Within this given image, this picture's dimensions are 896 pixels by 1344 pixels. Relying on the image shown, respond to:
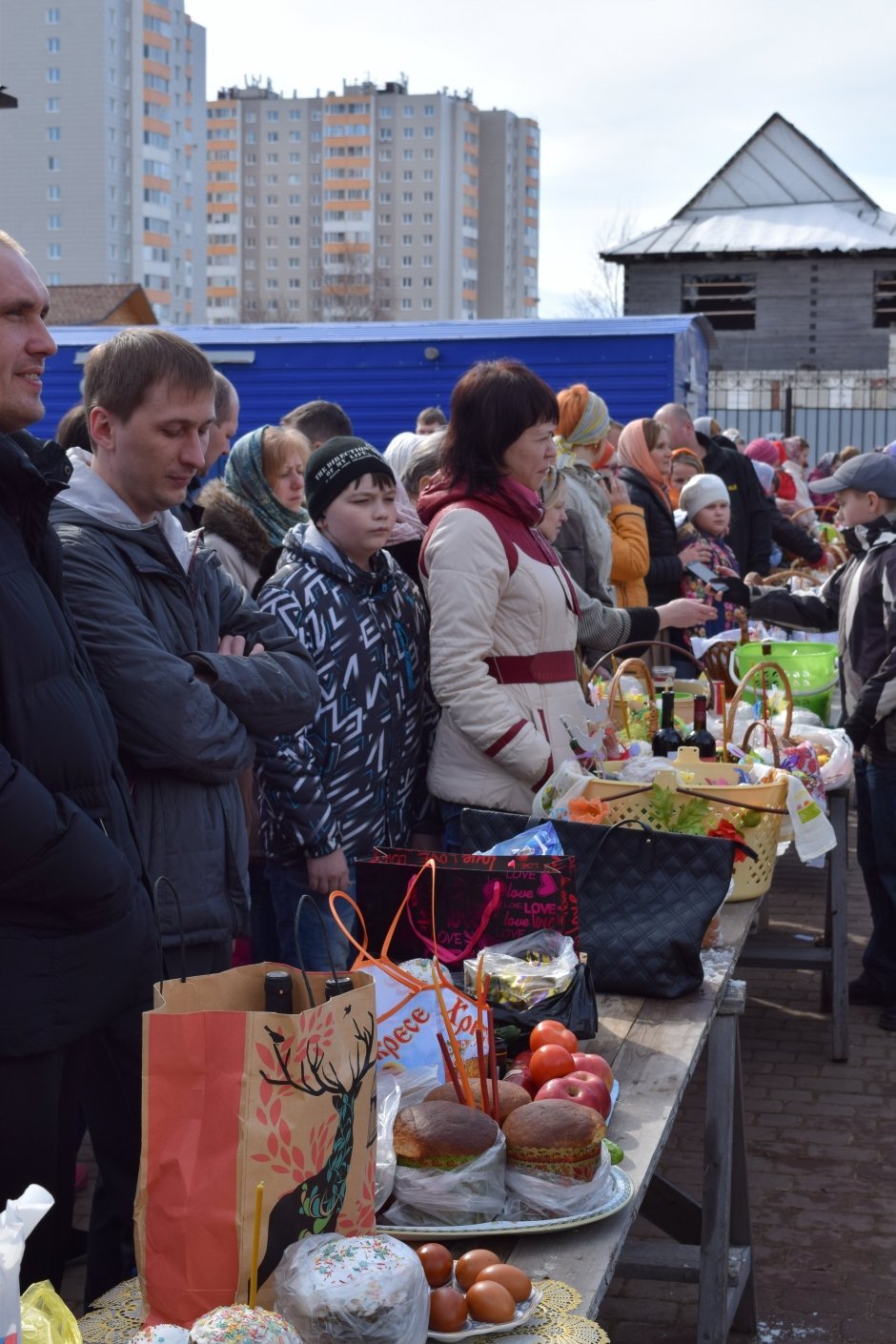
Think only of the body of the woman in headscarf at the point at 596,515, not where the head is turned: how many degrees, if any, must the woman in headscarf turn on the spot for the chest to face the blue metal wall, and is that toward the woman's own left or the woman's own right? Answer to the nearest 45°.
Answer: approximately 90° to the woman's own left

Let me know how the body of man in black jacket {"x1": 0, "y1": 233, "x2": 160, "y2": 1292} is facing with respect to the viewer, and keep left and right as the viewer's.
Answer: facing to the right of the viewer

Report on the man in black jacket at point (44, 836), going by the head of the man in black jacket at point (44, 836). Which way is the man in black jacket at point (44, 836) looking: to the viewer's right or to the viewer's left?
to the viewer's right

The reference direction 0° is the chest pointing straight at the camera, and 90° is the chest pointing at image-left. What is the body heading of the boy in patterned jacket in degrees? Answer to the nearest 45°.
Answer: approximately 315°

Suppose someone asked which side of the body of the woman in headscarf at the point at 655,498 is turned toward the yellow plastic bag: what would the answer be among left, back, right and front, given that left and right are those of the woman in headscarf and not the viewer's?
right

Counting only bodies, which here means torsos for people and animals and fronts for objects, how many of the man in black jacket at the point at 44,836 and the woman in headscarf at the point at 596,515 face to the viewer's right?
2

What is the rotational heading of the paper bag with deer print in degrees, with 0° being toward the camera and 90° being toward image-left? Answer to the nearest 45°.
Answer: approximately 315°

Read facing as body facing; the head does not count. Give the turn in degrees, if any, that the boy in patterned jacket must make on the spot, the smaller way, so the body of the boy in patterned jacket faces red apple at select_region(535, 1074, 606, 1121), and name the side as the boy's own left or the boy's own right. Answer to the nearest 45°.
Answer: approximately 45° to the boy's own right

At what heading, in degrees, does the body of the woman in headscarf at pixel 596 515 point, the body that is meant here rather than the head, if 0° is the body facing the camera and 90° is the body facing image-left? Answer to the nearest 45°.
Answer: approximately 270°

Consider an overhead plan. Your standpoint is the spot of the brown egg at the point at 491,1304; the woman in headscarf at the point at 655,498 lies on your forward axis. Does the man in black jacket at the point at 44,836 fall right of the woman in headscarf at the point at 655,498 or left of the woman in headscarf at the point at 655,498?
left

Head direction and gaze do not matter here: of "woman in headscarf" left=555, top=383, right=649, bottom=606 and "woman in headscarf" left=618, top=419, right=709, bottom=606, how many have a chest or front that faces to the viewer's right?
2

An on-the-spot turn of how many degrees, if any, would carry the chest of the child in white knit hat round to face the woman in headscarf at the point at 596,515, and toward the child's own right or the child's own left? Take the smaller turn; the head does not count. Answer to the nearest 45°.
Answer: approximately 45° to the child's own right

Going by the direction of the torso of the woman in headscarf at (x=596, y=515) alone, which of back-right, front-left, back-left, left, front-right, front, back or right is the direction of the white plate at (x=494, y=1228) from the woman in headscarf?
right

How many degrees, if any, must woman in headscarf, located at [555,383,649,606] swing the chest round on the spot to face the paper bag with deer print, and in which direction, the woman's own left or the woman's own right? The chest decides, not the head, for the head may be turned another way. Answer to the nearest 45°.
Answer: approximately 90° to the woman's own right

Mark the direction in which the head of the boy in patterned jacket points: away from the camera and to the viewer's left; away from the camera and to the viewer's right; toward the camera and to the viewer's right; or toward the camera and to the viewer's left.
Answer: toward the camera and to the viewer's right
